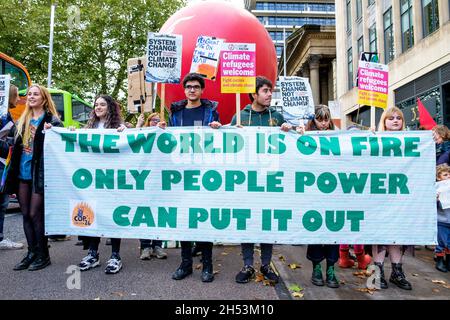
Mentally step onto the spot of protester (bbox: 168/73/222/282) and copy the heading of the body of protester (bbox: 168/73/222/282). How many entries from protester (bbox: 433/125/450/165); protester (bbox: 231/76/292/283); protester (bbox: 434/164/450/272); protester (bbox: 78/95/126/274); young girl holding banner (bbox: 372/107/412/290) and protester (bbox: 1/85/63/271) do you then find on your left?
4

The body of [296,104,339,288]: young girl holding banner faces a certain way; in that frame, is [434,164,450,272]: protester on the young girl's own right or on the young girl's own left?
on the young girl's own left

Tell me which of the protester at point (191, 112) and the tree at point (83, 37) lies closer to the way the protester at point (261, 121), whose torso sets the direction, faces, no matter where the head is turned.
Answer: the protester
